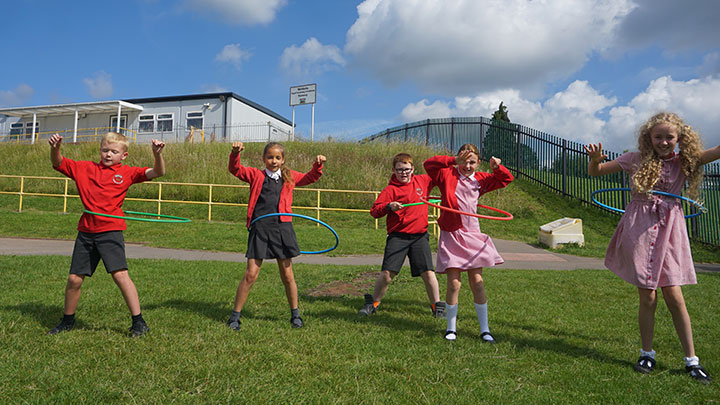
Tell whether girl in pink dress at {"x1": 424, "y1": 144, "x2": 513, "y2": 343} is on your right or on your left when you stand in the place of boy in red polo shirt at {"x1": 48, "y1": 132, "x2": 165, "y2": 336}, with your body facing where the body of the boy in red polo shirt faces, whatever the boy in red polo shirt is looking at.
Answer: on your left

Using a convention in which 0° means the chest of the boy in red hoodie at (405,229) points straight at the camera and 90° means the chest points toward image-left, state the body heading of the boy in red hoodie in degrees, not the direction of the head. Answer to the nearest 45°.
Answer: approximately 0°

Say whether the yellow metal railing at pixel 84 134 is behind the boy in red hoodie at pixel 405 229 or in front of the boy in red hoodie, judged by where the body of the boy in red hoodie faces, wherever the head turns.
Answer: behind

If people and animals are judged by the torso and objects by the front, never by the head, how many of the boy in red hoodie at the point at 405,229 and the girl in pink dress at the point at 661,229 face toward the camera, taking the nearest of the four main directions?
2

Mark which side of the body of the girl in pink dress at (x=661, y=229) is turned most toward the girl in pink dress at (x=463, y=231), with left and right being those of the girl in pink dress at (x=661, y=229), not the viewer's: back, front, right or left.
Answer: right

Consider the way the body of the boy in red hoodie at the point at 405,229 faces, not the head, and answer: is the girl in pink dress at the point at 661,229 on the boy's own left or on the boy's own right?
on the boy's own left

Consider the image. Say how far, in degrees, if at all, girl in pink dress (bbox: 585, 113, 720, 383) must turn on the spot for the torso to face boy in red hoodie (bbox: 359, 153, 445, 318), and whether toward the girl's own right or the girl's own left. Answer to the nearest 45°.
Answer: approximately 90° to the girl's own right

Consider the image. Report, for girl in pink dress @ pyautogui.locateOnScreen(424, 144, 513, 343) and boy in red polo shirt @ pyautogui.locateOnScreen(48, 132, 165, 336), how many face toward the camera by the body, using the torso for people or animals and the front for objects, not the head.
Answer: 2

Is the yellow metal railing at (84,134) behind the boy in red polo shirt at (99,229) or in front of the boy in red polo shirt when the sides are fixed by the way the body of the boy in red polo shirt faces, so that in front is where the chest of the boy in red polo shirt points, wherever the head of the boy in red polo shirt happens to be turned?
behind

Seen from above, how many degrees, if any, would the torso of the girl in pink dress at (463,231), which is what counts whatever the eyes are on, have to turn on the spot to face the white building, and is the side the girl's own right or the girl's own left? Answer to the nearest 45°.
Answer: approximately 135° to the girl's own right
